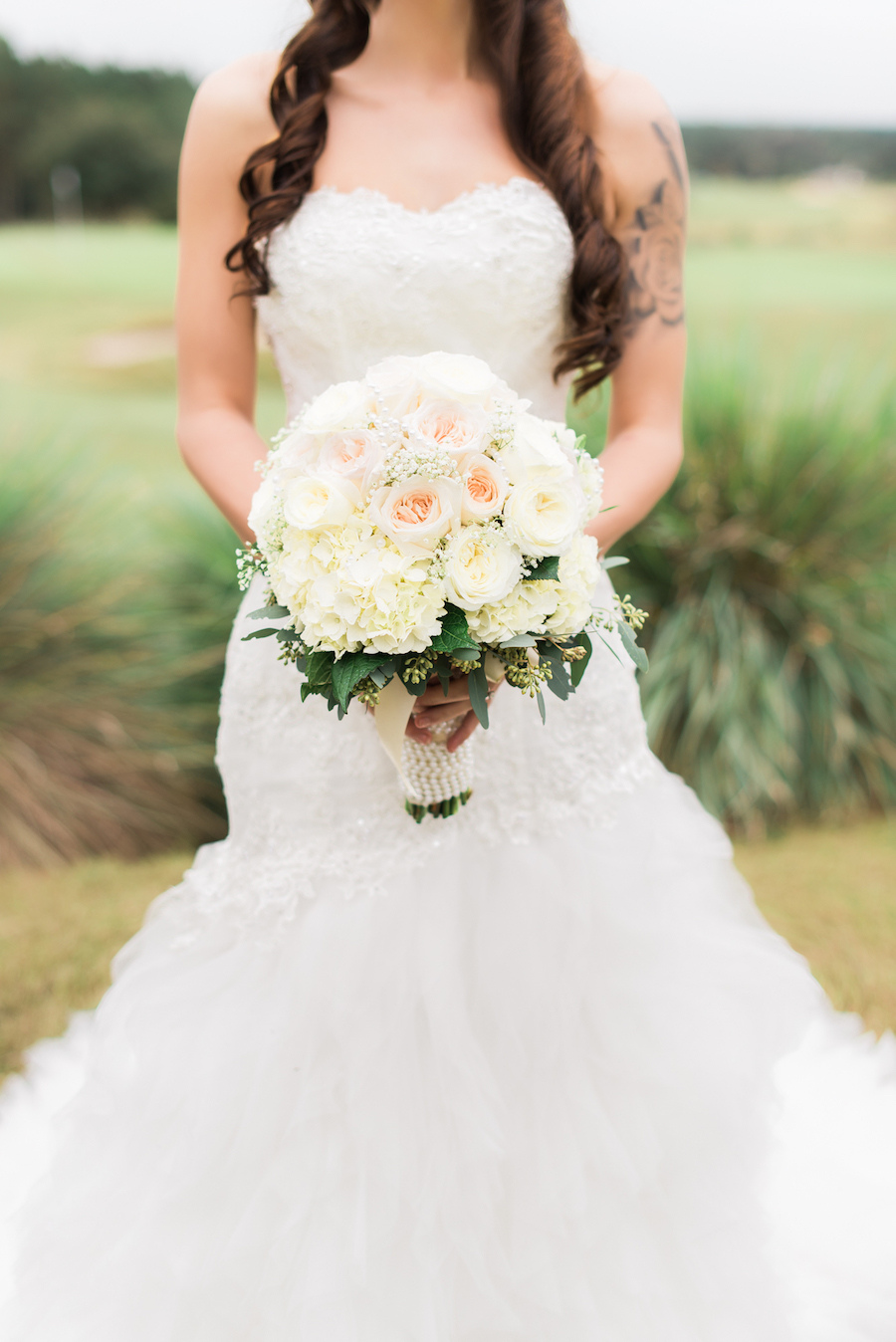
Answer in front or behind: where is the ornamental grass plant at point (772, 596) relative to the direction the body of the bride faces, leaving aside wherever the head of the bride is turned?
behind

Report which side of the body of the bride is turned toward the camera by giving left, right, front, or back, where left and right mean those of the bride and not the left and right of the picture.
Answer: front

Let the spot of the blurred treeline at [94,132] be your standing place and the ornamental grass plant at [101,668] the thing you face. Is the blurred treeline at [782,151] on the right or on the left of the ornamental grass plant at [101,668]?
left

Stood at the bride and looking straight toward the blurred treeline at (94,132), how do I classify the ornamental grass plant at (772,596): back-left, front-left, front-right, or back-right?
front-right

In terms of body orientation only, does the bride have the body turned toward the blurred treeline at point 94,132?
no

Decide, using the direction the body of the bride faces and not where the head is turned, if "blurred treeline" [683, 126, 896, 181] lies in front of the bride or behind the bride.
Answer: behind

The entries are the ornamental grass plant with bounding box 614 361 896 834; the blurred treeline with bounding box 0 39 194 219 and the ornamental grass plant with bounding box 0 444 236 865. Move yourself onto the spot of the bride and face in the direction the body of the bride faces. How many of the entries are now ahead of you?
0

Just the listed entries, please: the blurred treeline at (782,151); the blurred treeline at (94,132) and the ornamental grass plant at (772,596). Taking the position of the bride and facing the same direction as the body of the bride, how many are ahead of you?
0

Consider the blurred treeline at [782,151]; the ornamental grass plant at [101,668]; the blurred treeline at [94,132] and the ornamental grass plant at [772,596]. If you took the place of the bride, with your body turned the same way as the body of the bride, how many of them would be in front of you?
0

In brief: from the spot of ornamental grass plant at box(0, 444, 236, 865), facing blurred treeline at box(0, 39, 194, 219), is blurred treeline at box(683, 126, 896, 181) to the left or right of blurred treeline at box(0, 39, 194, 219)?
right

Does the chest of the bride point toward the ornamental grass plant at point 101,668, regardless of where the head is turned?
no

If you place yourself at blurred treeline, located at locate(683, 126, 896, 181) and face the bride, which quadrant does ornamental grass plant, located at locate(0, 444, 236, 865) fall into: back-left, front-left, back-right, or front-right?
front-right

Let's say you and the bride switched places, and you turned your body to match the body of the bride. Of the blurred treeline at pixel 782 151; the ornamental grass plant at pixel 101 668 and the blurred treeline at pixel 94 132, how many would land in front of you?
0
